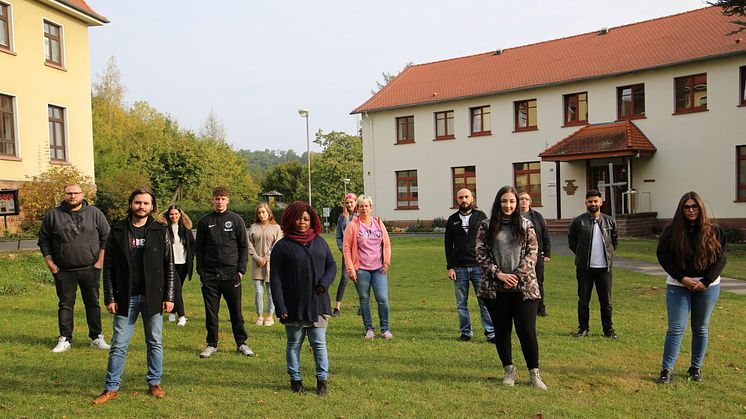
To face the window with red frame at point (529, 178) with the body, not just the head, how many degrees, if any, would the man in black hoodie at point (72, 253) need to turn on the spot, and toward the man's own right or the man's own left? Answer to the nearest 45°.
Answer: approximately 135° to the man's own left

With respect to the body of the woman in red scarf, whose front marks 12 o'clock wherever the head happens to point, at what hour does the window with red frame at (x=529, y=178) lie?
The window with red frame is roughly at 7 o'clock from the woman in red scarf.

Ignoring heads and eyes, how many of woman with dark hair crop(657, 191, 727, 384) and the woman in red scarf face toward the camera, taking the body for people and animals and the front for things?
2

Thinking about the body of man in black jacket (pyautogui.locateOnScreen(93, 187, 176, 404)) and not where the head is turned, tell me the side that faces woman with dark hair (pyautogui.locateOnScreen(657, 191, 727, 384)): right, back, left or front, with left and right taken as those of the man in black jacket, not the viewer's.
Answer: left

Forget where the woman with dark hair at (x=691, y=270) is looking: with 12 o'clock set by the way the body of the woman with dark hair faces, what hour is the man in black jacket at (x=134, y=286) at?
The man in black jacket is roughly at 2 o'clock from the woman with dark hair.

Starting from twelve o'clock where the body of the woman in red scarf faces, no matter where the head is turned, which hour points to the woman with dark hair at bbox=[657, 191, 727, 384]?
The woman with dark hair is roughly at 9 o'clock from the woman in red scarf.

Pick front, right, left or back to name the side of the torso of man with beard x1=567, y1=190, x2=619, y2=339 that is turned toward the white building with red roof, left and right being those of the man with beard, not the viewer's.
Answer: back

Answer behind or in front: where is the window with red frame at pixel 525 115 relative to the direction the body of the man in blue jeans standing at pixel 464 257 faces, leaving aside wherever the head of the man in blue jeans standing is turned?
behind

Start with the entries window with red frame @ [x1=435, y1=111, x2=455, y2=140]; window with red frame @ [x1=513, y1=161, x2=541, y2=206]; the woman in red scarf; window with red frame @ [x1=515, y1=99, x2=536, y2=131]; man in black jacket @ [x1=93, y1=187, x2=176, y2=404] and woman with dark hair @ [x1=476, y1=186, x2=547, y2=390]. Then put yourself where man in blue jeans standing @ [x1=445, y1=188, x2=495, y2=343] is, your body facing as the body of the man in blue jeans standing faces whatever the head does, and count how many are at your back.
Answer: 3
